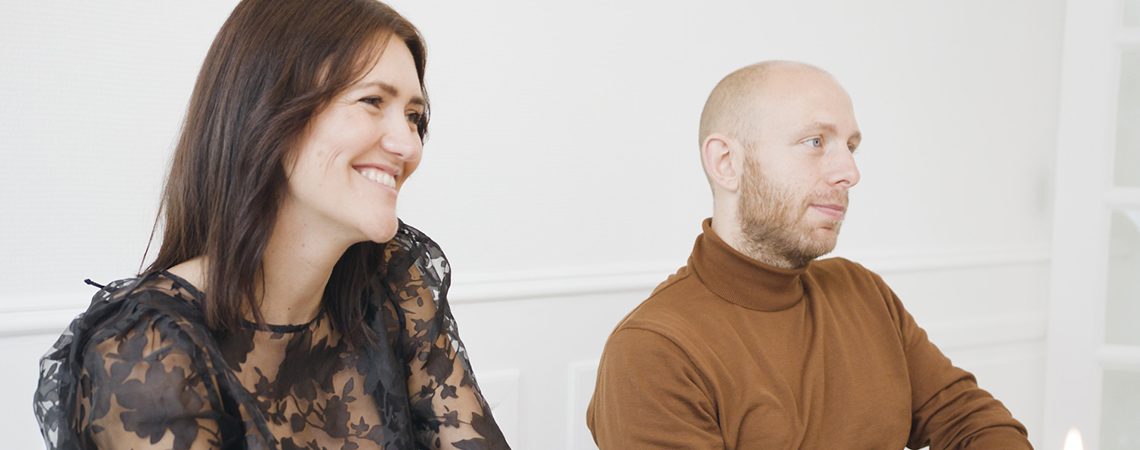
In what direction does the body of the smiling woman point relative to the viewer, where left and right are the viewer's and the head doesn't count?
facing the viewer and to the right of the viewer

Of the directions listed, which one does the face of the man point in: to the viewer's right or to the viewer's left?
to the viewer's right

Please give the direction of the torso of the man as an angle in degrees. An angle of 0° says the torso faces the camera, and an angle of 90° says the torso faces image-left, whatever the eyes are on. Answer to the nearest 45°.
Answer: approximately 315°

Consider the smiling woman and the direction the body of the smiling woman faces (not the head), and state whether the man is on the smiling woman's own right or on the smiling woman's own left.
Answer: on the smiling woman's own left

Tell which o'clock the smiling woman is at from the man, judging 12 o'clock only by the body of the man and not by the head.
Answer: The smiling woman is roughly at 3 o'clock from the man.

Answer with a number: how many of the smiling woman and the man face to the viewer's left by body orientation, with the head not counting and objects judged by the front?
0
